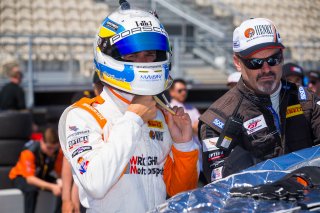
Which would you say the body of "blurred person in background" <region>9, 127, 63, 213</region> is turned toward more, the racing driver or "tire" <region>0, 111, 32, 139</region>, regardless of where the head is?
the racing driver

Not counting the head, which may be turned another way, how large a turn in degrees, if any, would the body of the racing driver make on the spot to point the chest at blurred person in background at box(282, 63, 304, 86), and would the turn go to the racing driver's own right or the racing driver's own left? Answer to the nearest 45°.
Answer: approximately 90° to the racing driver's own left

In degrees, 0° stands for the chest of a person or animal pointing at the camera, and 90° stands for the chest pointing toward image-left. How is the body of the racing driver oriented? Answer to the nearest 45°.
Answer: approximately 315°

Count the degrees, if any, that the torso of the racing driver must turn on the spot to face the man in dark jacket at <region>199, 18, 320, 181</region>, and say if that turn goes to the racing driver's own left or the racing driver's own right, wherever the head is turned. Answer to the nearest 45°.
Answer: approximately 90° to the racing driver's own left

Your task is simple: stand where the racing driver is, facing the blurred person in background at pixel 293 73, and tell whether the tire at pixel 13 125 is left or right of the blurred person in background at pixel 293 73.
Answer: left

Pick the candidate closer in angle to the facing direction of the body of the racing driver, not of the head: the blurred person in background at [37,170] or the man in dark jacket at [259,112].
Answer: the man in dark jacket

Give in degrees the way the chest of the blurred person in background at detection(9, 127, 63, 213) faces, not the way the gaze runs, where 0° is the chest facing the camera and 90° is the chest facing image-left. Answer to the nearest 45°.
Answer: approximately 315°
